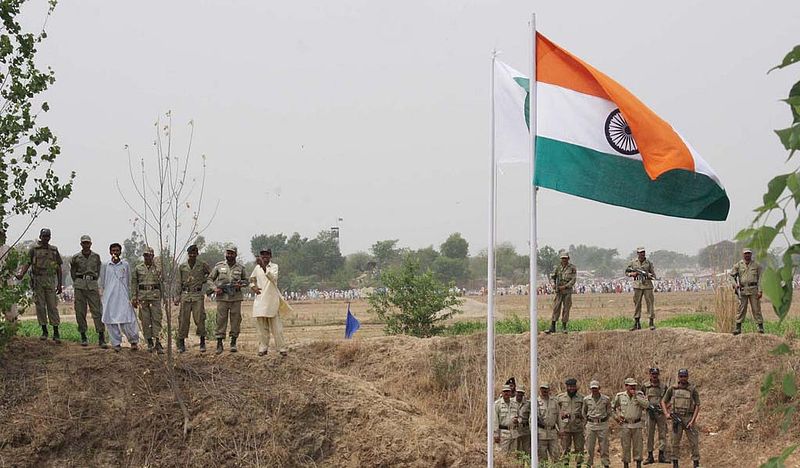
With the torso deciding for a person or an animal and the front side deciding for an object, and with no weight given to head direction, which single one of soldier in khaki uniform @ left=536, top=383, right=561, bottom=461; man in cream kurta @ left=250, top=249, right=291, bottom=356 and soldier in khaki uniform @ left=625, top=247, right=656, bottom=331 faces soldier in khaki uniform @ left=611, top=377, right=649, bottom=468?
soldier in khaki uniform @ left=625, top=247, right=656, bottom=331

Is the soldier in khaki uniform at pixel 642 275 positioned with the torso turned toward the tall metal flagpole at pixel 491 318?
yes

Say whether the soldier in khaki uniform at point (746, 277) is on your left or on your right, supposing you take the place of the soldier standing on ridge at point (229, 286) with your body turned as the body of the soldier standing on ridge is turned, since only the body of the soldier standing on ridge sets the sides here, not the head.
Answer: on your left

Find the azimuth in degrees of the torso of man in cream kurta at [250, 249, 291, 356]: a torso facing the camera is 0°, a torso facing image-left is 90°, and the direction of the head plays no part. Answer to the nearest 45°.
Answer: approximately 0°

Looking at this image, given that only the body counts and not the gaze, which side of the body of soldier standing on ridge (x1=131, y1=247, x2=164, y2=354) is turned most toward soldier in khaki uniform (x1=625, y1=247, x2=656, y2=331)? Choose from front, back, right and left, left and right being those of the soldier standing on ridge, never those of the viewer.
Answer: left

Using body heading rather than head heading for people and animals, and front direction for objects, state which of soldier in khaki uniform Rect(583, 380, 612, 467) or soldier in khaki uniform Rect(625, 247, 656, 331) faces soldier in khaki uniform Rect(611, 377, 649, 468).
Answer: soldier in khaki uniform Rect(625, 247, 656, 331)

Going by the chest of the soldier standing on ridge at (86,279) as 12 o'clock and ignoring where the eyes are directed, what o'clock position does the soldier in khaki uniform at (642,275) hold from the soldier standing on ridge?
The soldier in khaki uniform is roughly at 9 o'clock from the soldier standing on ridge.

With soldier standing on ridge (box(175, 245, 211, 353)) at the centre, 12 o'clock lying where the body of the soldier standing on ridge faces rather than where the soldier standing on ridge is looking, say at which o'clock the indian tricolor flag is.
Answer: The indian tricolor flag is roughly at 11 o'clock from the soldier standing on ridge.

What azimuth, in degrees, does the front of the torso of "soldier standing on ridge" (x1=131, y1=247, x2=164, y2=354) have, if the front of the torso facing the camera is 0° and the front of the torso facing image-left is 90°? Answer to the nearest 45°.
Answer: approximately 0°
